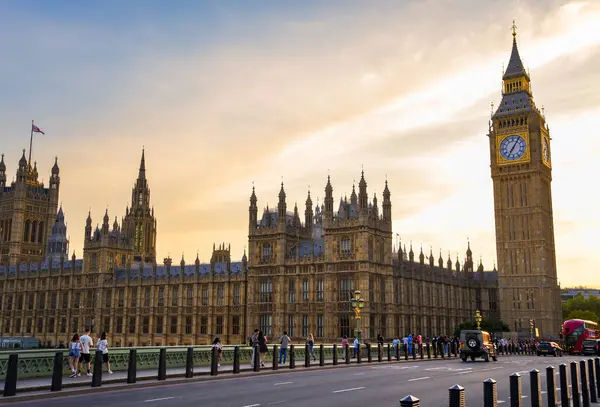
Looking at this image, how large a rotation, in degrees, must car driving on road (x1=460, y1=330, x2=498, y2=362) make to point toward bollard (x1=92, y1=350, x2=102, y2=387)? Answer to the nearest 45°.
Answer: approximately 180°

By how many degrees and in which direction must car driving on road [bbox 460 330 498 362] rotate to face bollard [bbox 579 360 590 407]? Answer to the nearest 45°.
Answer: approximately 135° to its right

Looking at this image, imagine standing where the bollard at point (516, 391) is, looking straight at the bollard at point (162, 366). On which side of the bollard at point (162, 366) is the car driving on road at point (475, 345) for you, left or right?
right

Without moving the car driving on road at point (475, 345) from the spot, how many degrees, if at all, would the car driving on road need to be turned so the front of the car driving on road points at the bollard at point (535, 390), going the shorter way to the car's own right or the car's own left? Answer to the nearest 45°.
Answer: approximately 135° to the car's own right

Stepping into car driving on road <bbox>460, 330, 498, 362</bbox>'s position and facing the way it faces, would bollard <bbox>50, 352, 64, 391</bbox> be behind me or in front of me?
behind

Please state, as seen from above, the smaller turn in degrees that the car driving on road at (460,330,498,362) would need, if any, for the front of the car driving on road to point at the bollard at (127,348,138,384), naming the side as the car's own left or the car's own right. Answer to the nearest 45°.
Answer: approximately 180°

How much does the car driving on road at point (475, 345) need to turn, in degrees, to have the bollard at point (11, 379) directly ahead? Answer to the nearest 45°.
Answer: approximately 180°

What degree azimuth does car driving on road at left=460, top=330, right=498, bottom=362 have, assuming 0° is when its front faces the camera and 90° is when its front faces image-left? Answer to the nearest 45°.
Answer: approximately 225°
